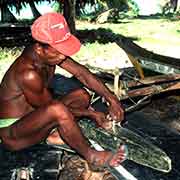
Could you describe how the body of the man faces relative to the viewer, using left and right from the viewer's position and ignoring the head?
facing to the right of the viewer

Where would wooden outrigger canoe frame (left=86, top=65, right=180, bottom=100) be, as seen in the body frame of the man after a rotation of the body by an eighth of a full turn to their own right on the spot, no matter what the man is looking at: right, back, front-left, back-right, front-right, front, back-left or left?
left
